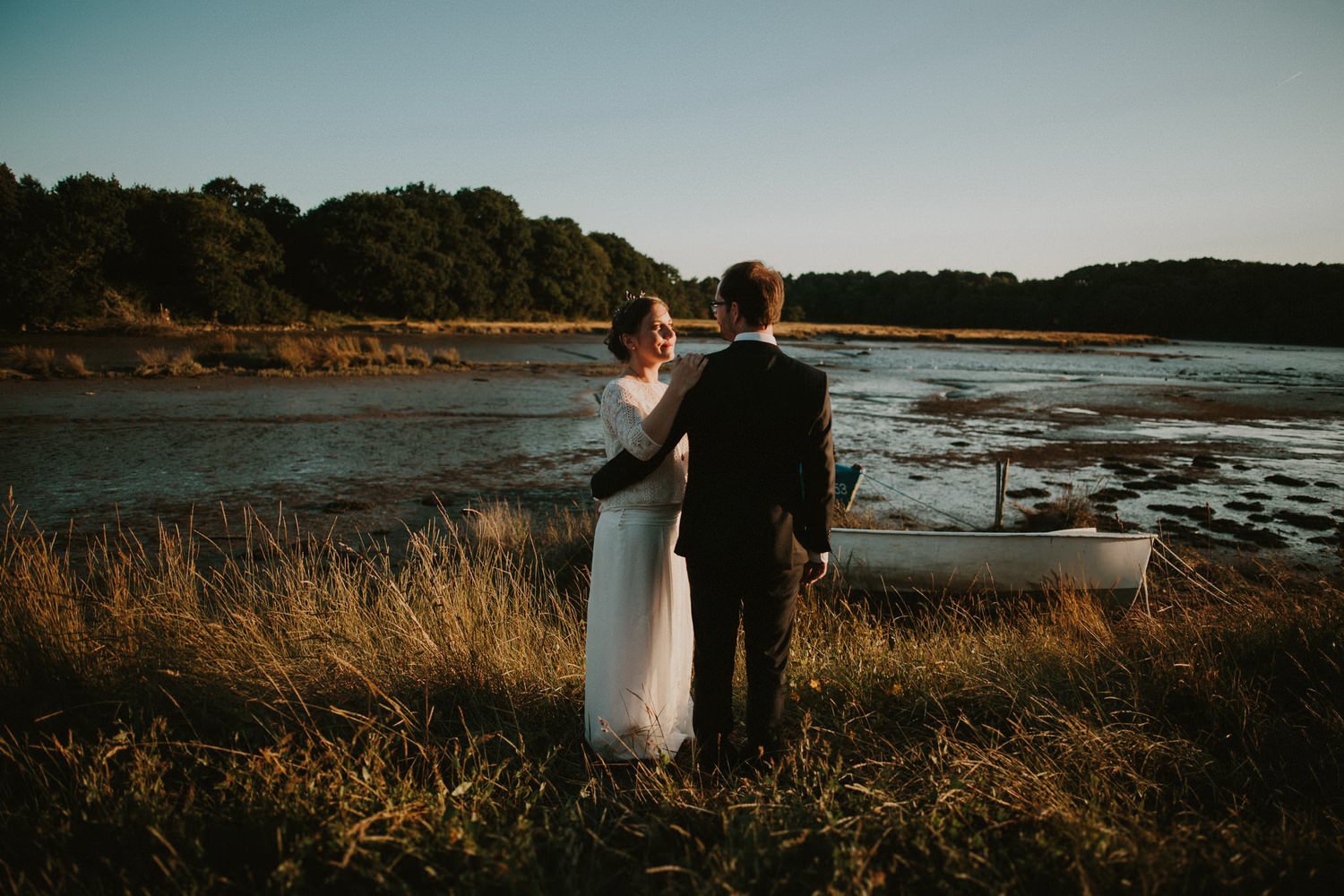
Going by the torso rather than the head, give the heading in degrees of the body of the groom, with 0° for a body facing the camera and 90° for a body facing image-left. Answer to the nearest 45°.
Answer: approximately 180°

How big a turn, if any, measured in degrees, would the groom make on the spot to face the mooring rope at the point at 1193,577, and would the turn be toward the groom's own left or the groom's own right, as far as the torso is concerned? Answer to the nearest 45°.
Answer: approximately 45° to the groom's own right

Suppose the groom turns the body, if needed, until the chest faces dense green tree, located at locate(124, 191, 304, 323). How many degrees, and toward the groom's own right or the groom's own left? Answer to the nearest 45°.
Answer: approximately 45° to the groom's own left
